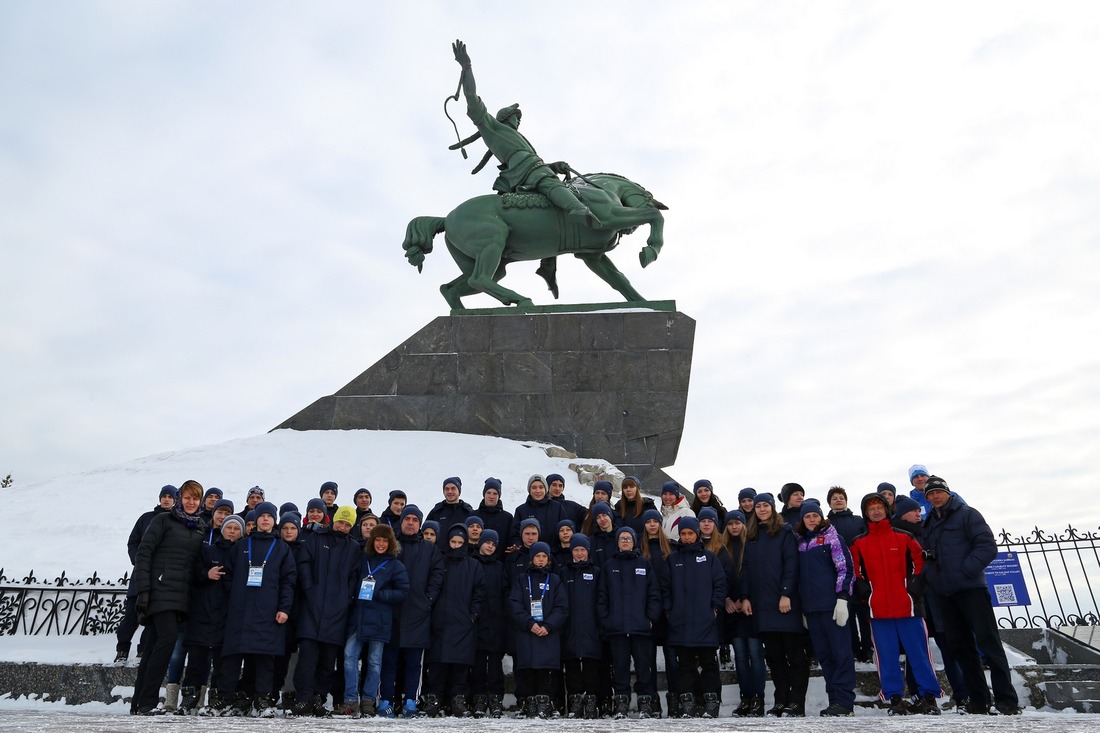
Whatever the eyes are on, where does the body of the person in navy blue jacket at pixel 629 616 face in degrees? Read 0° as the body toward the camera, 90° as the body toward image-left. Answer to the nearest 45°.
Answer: approximately 0°

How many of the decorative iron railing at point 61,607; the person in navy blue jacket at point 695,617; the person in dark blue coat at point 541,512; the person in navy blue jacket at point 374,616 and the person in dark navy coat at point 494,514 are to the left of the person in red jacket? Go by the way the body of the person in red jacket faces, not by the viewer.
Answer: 0

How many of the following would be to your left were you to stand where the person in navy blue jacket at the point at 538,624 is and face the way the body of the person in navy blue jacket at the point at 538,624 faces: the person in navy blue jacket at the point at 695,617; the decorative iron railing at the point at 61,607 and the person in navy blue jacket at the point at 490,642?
1

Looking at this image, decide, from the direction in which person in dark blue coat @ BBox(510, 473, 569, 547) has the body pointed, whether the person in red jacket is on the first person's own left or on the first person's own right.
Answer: on the first person's own left

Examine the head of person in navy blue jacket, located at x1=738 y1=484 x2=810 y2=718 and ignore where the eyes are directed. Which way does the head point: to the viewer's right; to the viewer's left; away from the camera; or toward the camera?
toward the camera

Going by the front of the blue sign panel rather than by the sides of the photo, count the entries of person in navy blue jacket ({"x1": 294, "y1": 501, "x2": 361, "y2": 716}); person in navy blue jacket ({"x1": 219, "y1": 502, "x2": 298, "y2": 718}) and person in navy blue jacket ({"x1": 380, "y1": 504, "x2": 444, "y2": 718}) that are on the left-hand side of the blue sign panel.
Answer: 0

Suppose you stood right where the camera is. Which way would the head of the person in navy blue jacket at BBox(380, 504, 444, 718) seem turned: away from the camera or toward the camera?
toward the camera

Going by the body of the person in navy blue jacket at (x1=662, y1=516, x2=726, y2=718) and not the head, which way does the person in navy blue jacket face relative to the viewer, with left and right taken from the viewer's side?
facing the viewer

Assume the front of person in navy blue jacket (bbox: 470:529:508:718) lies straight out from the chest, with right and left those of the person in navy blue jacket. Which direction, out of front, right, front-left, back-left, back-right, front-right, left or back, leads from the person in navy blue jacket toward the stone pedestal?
back

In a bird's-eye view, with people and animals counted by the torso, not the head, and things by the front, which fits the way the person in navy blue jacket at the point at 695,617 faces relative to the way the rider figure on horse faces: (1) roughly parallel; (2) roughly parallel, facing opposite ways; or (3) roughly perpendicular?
roughly perpendicular

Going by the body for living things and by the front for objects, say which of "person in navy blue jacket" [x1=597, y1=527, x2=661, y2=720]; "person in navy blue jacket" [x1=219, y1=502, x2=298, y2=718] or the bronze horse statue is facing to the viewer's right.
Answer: the bronze horse statue

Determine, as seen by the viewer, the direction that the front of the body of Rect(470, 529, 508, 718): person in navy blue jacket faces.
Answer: toward the camera

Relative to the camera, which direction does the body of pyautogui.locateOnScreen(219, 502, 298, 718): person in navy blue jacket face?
toward the camera

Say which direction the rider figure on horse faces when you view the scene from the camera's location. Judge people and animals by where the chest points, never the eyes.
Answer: facing to the right of the viewer

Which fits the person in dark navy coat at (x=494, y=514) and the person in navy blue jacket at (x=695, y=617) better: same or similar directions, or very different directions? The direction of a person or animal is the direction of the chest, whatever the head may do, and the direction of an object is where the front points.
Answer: same or similar directions

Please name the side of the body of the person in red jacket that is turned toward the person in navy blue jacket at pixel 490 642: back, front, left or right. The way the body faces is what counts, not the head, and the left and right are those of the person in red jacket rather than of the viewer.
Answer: right

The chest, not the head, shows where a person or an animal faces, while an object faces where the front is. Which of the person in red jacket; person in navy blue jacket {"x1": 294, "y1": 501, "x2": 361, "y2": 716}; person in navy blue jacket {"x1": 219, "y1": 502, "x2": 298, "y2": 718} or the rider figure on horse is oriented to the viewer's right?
the rider figure on horse

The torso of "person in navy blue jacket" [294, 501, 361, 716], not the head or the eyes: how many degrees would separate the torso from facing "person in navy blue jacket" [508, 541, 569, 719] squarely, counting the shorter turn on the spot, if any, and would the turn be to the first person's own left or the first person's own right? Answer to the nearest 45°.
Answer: approximately 90° to the first person's own left
